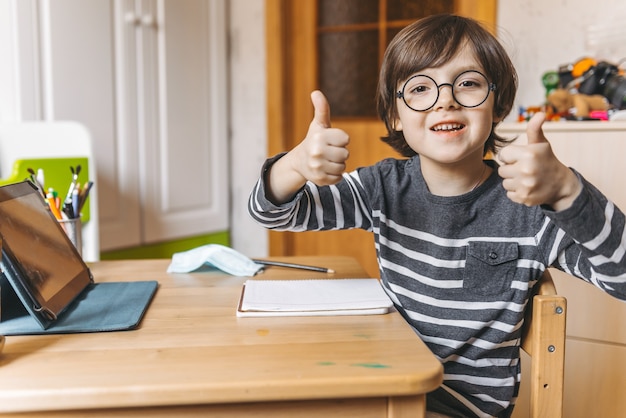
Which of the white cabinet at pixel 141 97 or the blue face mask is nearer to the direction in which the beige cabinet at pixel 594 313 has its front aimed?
the blue face mask

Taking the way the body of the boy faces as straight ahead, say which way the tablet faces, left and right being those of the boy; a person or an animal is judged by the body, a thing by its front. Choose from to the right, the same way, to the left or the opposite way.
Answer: to the left

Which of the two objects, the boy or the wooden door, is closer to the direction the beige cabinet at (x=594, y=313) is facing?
the boy

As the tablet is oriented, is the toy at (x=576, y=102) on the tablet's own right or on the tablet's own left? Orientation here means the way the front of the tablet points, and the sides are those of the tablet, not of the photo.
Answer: on the tablet's own left

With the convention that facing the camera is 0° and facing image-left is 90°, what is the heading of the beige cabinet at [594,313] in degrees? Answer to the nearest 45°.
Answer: approximately 0°

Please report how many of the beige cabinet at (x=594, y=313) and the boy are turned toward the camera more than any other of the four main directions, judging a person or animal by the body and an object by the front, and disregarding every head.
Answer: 2
